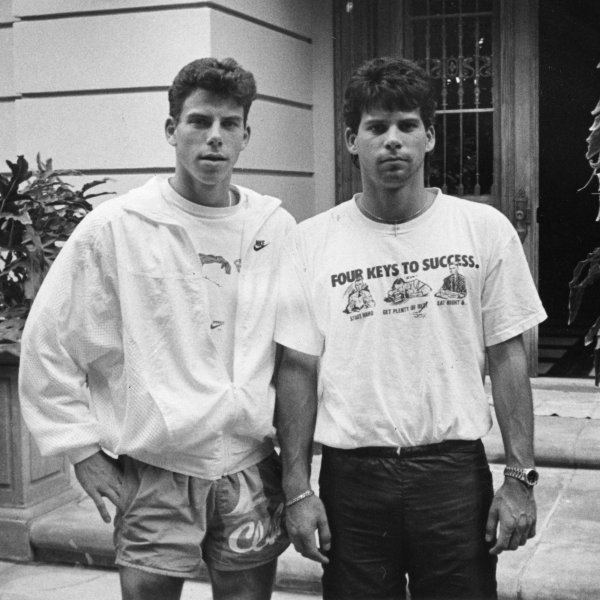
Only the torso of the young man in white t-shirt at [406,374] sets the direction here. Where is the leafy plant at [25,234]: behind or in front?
behind

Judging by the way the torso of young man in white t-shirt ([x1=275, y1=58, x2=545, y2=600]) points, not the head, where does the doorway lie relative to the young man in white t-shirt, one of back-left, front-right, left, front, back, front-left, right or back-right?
back

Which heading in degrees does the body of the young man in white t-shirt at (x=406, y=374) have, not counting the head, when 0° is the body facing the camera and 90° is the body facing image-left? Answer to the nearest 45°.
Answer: approximately 0°

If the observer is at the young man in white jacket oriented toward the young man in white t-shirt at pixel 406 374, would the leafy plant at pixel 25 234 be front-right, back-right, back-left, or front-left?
back-left

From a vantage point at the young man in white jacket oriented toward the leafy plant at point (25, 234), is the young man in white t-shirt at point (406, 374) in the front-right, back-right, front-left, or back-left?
back-right

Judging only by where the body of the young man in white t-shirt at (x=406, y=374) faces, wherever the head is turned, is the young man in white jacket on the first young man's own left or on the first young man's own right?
on the first young man's own right
